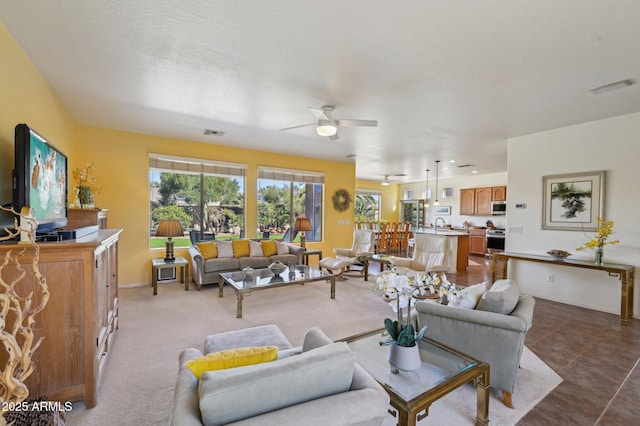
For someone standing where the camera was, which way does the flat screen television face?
facing the viewer and to the right of the viewer

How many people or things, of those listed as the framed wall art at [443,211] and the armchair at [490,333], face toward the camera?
1

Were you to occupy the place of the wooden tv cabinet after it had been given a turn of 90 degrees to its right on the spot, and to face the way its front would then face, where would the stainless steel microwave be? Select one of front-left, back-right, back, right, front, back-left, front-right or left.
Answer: left

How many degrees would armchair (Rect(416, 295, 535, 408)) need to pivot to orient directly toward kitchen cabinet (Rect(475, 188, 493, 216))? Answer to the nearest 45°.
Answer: approximately 45° to its right

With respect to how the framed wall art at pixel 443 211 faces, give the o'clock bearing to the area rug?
The area rug is roughly at 12 o'clock from the framed wall art.

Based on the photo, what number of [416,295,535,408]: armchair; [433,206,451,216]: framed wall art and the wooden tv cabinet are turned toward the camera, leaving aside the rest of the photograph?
1

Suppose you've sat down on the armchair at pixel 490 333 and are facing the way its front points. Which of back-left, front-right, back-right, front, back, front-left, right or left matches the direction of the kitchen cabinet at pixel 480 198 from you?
front-right

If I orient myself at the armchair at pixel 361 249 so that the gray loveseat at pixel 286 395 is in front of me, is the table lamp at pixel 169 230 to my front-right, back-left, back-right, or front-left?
front-right

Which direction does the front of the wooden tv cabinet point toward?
to the viewer's right

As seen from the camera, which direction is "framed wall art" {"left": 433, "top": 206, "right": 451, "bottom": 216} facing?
toward the camera

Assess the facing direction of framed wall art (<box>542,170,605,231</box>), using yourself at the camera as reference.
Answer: facing the viewer and to the left of the viewer

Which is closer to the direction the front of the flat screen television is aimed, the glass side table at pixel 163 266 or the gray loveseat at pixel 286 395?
the gray loveseat

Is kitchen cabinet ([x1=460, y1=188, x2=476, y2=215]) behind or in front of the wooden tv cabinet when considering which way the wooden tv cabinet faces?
in front

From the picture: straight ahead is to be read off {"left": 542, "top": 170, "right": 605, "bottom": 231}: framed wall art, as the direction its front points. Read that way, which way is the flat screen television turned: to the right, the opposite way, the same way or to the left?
the opposite way

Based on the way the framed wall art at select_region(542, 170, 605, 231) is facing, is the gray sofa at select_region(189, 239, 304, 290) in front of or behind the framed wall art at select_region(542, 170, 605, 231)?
in front

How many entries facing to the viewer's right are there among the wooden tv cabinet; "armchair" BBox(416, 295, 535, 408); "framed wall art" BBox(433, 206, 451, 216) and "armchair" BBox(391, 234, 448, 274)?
1
